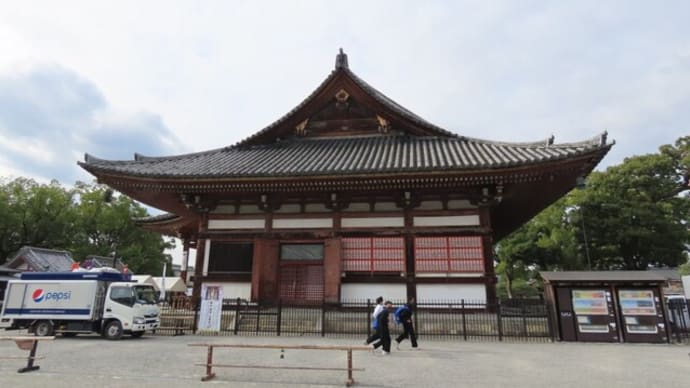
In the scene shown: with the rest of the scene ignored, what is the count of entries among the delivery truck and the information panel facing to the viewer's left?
0

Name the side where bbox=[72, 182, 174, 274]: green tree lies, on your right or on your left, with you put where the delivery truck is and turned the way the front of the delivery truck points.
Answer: on your left

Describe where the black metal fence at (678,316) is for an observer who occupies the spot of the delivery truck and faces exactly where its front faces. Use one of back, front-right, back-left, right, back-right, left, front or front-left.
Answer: front

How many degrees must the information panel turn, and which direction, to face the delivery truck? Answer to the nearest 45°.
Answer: approximately 135° to its right

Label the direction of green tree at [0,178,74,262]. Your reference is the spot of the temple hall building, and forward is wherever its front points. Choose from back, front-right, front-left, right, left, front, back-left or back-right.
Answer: front-right

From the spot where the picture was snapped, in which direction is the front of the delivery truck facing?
facing the viewer and to the right of the viewer

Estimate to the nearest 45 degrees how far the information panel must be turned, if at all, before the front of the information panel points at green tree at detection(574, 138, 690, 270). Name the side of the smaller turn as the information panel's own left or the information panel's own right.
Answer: approximately 90° to the information panel's own left

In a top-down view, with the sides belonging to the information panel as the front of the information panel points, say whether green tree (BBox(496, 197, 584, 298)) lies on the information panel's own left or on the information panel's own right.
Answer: on the information panel's own left

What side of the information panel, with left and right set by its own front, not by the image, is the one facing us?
front

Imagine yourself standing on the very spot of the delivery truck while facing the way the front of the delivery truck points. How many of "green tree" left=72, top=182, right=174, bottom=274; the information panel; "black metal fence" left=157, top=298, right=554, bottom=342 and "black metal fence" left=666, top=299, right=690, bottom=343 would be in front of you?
3
